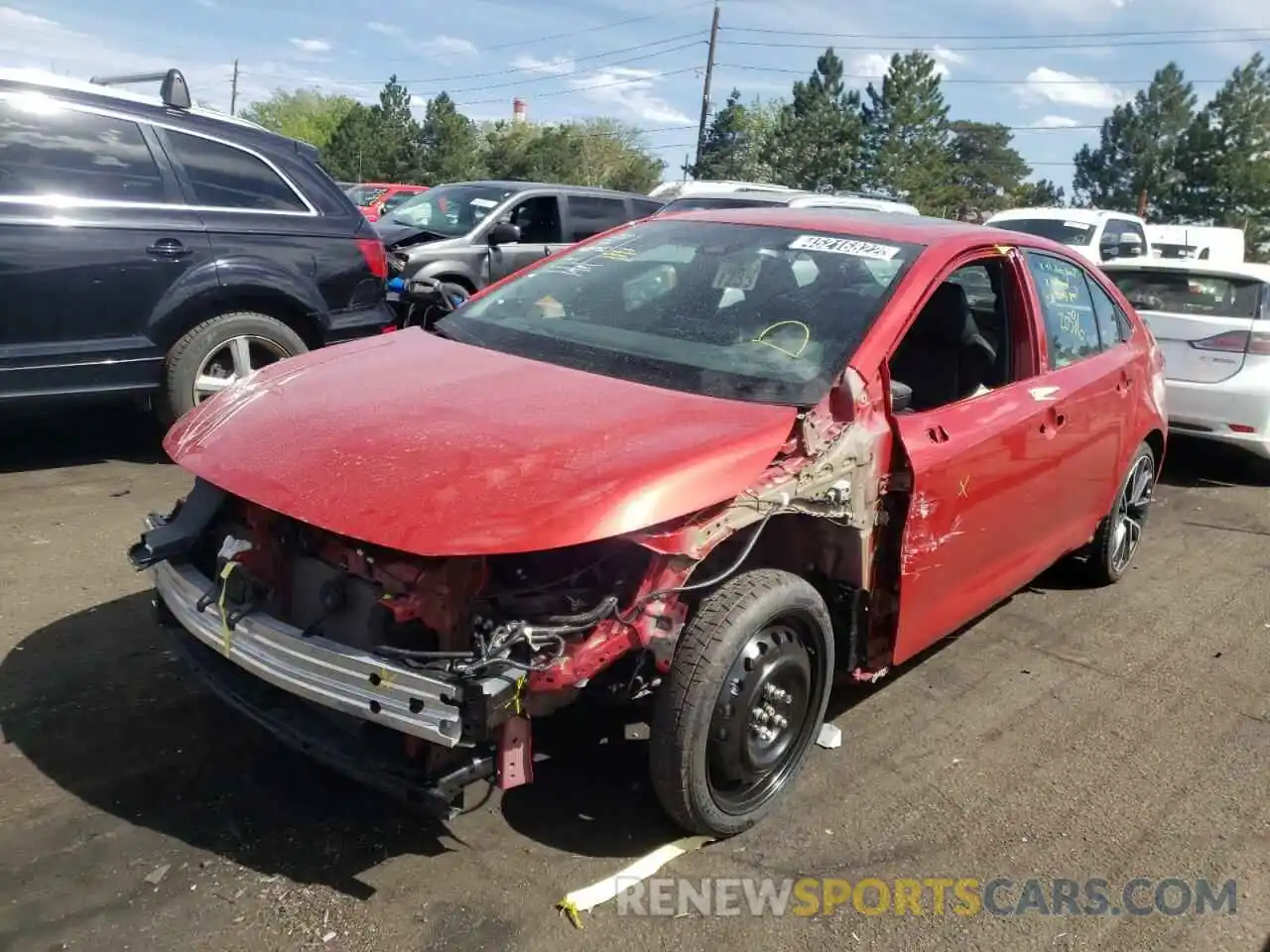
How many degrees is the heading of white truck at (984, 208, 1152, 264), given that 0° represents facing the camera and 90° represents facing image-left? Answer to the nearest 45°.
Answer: approximately 45°

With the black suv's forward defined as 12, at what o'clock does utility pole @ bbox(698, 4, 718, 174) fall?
The utility pole is roughly at 4 o'clock from the black suv.

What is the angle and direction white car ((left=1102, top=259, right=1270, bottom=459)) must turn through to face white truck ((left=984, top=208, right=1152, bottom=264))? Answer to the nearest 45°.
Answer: approximately 45° to its left

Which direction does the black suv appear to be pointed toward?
to the viewer's left

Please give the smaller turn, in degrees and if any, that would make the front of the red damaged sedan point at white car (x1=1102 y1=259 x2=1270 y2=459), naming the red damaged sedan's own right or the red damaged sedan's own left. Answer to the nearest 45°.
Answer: approximately 180°

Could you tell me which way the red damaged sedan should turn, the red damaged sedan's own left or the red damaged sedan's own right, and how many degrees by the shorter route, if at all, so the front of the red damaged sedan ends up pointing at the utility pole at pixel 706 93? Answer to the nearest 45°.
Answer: approximately 135° to the red damaged sedan's own right

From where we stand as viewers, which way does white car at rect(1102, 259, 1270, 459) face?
facing away from the viewer and to the right of the viewer

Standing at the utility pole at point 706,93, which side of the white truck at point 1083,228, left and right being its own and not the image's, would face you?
right

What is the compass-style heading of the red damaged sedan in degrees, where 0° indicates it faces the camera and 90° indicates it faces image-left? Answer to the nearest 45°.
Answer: approximately 45°

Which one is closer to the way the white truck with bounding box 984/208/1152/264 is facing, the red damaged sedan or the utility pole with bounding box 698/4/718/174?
the red damaged sedan
